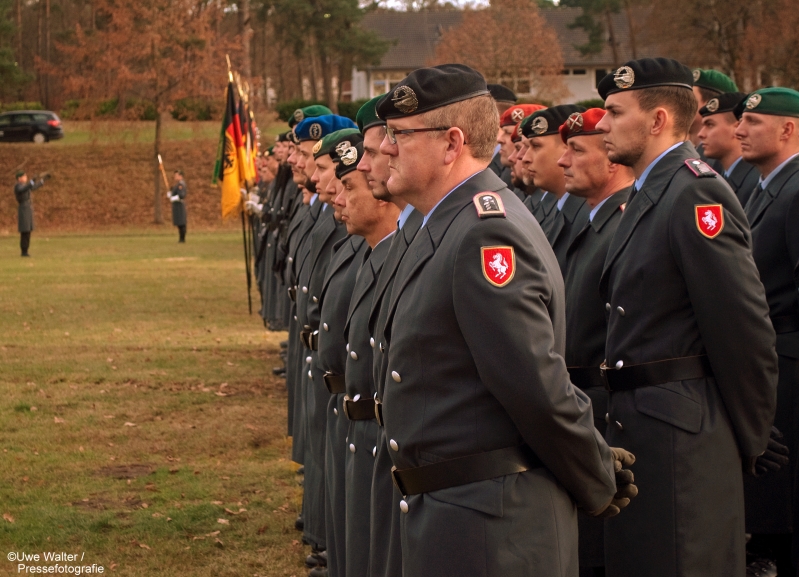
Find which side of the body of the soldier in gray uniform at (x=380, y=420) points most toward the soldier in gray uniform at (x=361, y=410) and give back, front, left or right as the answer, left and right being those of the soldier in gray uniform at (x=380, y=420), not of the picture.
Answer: right

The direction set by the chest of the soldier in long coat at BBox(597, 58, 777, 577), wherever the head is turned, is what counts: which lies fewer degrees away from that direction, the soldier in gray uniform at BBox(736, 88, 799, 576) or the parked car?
the parked car

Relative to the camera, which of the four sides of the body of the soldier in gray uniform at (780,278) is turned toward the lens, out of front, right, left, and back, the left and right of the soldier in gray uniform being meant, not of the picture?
left

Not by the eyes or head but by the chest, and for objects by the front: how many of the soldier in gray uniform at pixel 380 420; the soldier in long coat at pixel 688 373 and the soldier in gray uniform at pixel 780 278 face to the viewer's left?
3

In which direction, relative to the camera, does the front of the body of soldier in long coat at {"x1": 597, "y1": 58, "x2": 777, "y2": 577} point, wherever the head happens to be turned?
to the viewer's left

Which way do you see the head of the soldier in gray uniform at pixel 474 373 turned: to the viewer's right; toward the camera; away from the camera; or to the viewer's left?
to the viewer's left

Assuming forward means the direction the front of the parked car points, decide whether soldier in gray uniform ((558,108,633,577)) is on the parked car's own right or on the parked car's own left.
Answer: on the parked car's own left

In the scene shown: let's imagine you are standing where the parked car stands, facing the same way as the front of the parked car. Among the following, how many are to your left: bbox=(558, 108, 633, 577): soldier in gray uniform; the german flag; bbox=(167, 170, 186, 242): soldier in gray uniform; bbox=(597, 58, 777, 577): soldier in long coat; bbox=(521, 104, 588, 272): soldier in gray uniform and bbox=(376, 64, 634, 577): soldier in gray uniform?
6

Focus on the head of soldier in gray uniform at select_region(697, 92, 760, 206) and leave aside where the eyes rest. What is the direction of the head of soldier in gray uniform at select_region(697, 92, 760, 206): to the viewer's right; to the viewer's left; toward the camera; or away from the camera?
to the viewer's left

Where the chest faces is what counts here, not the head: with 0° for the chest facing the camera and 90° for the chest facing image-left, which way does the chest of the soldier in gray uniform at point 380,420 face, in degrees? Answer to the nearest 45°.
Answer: approximately 90°

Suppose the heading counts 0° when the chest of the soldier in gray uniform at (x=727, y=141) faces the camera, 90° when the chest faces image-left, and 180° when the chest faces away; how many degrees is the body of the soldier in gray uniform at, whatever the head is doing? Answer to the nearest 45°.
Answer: approximately 45°

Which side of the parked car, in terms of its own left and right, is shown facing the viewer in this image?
left

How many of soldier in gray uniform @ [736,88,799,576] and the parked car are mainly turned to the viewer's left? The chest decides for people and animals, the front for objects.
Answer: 2

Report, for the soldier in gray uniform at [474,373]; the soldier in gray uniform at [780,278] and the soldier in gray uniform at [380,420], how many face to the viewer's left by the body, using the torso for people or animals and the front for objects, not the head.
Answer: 3

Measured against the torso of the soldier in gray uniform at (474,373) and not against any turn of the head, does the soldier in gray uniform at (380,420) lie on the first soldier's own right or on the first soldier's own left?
on the first soldier's own right

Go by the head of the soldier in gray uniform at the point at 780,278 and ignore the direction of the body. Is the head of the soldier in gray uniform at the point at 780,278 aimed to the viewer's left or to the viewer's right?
to the viewer's left

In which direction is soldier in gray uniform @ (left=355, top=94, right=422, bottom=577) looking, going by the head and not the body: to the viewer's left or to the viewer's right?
to the viewer's left
